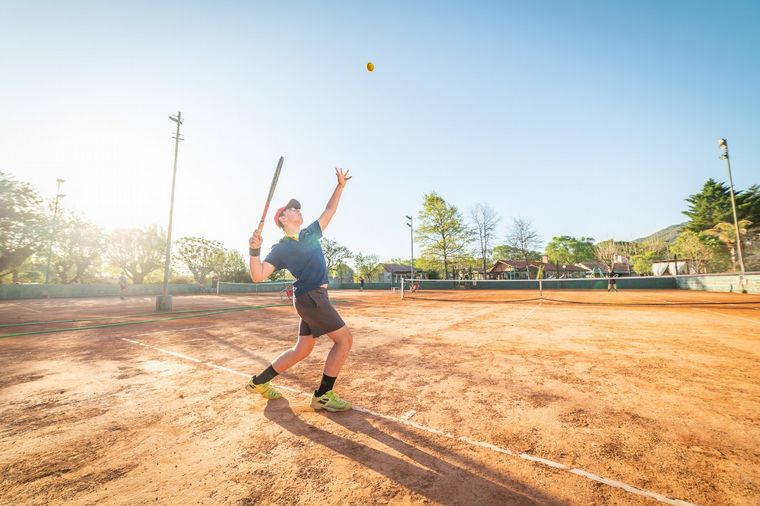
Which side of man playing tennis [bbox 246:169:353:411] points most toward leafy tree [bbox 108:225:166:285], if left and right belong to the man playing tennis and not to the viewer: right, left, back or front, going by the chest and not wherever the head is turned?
back

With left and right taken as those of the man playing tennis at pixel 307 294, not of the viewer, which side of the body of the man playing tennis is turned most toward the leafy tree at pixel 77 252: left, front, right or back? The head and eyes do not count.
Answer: back

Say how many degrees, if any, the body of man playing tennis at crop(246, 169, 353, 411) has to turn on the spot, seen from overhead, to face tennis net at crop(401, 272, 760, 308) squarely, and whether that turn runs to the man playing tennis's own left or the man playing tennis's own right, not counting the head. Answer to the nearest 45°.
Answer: approximately 90° to the man playing tennis's own left

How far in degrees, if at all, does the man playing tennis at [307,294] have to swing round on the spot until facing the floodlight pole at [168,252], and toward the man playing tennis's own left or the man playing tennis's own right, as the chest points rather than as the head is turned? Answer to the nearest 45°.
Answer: approximately 180°

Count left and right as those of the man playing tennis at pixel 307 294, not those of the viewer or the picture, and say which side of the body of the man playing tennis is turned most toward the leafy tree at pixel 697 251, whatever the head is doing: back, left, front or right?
left

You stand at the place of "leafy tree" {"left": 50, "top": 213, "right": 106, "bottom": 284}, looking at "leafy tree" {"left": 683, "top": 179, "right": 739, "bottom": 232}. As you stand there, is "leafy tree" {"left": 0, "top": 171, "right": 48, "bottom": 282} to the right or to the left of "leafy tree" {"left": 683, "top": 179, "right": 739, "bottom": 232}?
right

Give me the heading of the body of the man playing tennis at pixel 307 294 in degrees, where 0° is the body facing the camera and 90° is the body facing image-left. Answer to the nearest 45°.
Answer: approximately 315°
